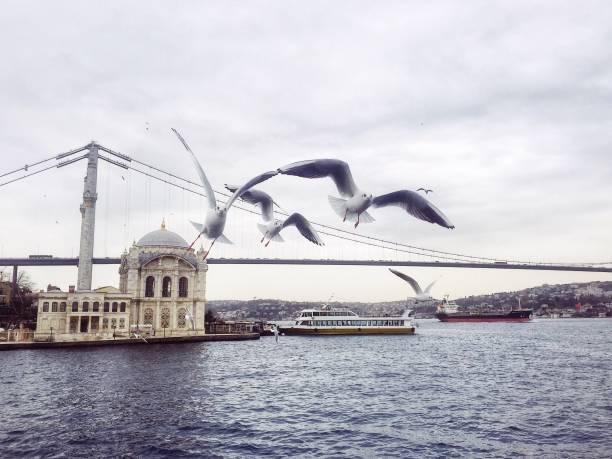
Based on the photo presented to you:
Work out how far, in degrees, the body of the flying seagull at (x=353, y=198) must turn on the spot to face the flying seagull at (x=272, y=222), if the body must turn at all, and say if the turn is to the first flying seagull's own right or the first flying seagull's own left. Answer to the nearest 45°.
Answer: approximately 180°
